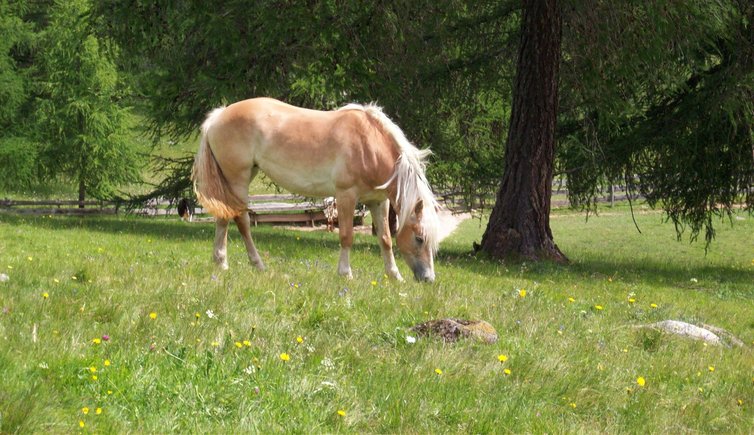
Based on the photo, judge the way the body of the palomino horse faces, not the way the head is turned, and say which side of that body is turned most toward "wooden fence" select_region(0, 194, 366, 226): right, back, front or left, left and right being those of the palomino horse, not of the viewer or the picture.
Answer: left

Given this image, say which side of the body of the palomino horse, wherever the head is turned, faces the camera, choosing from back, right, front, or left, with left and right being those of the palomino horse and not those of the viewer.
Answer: right

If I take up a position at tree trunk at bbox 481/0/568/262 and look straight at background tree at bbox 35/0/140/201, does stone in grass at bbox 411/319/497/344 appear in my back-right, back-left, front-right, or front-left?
back-left

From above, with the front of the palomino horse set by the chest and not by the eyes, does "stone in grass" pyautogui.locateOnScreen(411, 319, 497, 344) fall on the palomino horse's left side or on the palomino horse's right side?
on the palomino horse's right side

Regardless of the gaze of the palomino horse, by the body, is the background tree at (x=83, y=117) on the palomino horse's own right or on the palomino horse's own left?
on the palomino horse's own left

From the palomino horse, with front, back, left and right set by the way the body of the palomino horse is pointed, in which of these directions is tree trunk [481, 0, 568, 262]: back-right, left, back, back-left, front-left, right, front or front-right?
front-left
